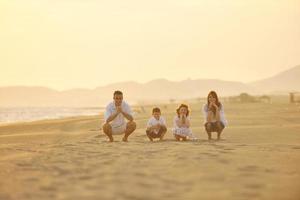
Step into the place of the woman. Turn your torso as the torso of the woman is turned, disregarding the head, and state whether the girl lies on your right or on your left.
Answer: on your right

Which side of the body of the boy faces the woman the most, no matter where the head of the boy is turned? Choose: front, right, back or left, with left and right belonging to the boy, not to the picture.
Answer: left

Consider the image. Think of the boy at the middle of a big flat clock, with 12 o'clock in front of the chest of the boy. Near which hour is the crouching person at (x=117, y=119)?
The crouching person is roughly at 3 o'clock from the boy.

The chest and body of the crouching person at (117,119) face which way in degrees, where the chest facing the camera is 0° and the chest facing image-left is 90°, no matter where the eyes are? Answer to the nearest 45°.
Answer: approximately 0°

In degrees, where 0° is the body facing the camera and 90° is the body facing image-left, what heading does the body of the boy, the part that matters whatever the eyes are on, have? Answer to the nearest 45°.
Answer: approximately 0°

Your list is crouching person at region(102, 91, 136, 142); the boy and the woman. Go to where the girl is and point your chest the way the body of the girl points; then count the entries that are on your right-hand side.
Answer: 2

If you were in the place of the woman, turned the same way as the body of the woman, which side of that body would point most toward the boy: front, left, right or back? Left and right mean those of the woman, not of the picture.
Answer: right
